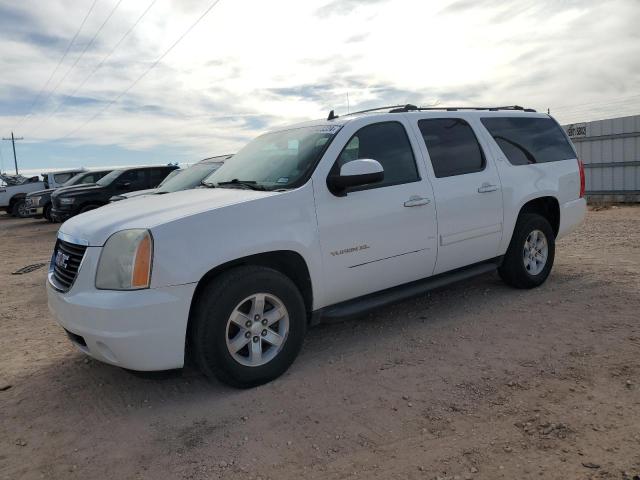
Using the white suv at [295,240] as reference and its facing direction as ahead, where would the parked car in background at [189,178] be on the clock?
The parked car in background is roughly at 4 o'clock from the white suv.

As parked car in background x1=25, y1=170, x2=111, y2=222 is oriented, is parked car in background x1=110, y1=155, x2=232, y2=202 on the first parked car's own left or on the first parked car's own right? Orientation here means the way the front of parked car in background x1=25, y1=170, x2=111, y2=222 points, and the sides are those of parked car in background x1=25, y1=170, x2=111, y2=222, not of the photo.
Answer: on the first parked car's own left

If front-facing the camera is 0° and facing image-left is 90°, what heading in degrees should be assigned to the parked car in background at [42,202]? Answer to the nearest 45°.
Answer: approximately 45°

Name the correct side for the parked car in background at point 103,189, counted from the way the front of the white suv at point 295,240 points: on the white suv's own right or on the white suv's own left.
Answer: on the white suv's own right

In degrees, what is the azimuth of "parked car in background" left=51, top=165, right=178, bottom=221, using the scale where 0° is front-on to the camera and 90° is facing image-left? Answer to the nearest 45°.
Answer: approximately 45°

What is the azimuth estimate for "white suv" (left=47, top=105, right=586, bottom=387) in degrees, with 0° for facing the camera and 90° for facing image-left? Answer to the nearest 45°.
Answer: approximately 45°

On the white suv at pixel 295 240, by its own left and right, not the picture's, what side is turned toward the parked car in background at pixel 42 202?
right
